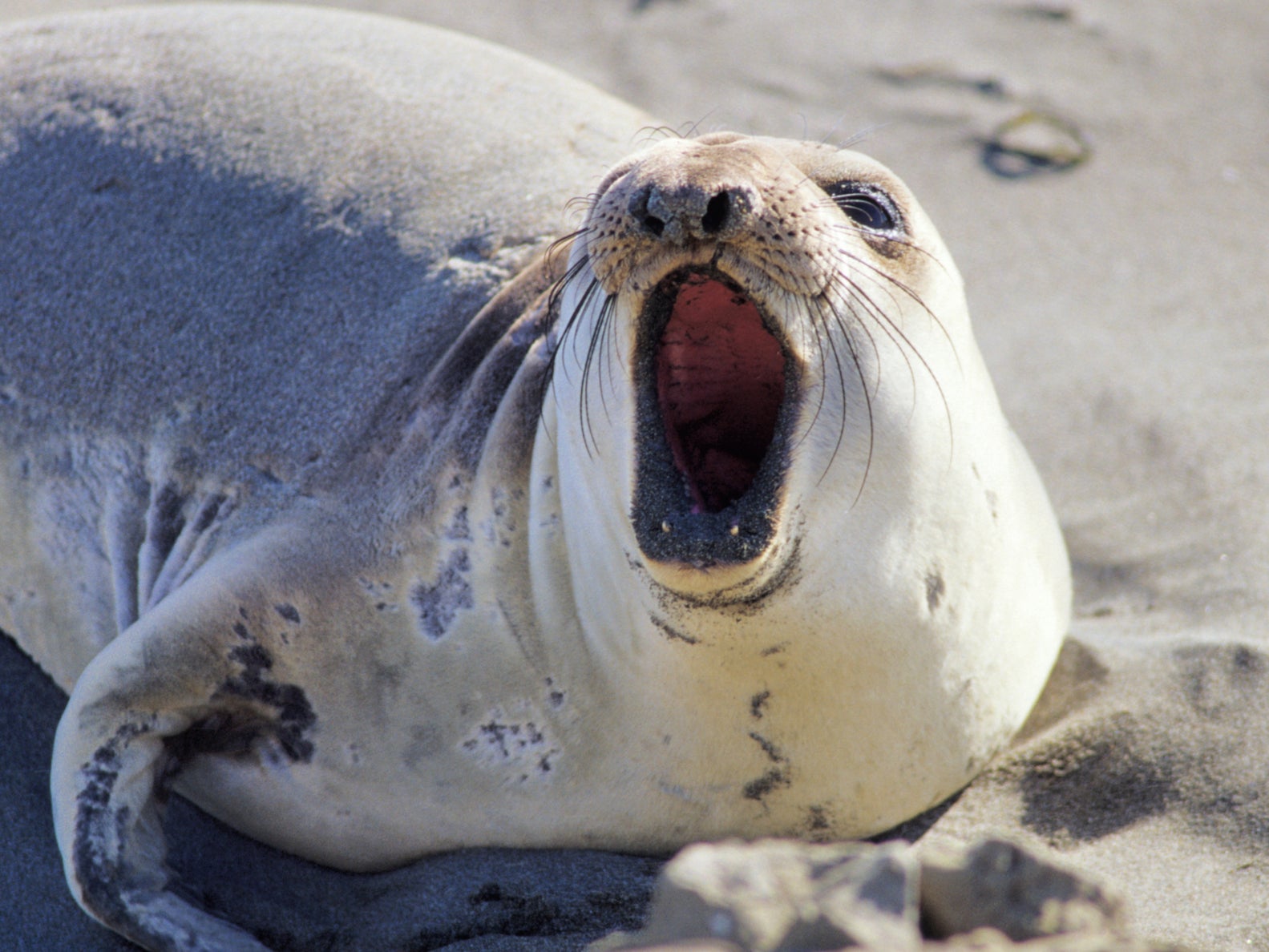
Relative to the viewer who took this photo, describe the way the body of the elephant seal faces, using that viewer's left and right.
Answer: facing the viewer and to the right of the viewer
